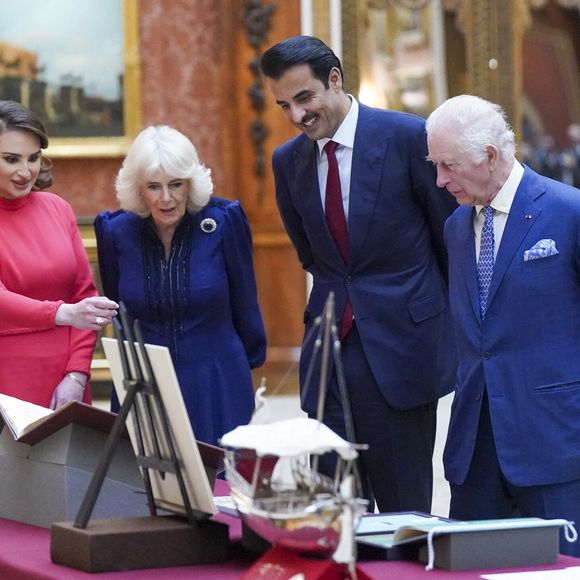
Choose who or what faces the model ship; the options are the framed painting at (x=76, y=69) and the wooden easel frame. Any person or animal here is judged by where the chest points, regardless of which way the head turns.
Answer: the framed painting

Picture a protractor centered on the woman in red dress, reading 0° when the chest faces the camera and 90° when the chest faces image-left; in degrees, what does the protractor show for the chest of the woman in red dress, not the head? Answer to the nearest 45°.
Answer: approximately 315°

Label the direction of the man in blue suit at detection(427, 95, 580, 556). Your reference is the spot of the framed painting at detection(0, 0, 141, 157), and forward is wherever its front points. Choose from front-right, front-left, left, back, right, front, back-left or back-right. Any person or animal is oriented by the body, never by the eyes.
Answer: front

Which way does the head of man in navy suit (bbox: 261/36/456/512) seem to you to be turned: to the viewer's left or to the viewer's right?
to the viewer's left

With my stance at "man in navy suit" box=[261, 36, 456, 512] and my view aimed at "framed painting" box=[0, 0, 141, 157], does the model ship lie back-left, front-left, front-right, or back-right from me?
back-left

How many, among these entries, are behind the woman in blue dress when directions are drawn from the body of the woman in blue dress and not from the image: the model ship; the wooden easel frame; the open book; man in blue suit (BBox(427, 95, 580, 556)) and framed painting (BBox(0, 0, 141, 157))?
1

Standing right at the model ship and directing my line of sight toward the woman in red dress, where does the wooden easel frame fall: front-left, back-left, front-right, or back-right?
front-left

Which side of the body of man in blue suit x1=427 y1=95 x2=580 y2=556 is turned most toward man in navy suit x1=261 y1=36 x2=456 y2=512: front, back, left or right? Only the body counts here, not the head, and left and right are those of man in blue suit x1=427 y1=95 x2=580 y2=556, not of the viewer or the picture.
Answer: right

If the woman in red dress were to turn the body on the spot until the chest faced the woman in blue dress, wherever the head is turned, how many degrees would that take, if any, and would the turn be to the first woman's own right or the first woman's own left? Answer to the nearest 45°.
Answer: approximately 45° to the first woman's own left

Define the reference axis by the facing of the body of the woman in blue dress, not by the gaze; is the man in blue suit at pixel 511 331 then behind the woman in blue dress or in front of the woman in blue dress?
in front

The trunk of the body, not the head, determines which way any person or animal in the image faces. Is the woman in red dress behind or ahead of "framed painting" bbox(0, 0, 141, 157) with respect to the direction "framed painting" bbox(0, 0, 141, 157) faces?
ahead

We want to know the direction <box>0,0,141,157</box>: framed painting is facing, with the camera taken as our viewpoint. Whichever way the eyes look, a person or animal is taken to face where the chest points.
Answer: facing the viewer
